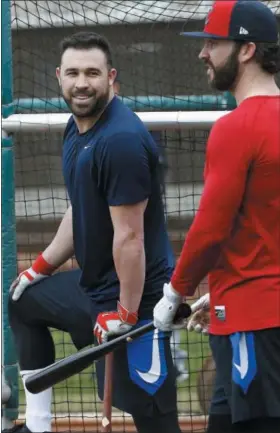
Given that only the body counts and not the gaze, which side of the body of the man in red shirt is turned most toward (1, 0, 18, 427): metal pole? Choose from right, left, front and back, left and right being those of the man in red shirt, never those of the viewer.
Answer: front

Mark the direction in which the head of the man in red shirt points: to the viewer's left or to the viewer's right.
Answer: to the viewer's left

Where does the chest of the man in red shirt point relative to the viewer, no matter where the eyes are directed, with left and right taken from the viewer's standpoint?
facing away from the viewer and to the left of the viewer

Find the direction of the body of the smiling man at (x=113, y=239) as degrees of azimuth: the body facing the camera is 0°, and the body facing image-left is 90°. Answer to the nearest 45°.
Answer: approximately 45°

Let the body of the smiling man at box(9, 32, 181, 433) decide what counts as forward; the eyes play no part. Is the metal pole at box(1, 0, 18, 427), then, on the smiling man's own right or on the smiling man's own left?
on the smiling man's own right

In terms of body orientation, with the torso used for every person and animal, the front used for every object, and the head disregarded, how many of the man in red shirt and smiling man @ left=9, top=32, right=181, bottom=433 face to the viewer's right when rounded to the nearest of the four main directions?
0

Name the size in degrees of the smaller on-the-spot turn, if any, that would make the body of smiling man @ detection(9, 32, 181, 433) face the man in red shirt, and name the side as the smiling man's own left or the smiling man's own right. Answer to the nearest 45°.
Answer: approximately 90° to the smiling man's own left

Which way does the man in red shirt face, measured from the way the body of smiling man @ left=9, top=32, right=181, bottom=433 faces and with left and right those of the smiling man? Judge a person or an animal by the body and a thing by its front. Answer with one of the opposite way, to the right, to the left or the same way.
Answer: to the right

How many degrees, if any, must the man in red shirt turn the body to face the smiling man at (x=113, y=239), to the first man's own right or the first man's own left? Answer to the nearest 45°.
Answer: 0° — they already face them
